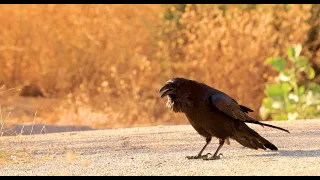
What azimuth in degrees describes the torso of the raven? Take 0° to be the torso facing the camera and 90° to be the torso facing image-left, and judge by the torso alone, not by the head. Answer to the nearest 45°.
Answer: approximately 90°

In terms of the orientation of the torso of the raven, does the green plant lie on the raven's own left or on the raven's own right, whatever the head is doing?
on the raven's own right
